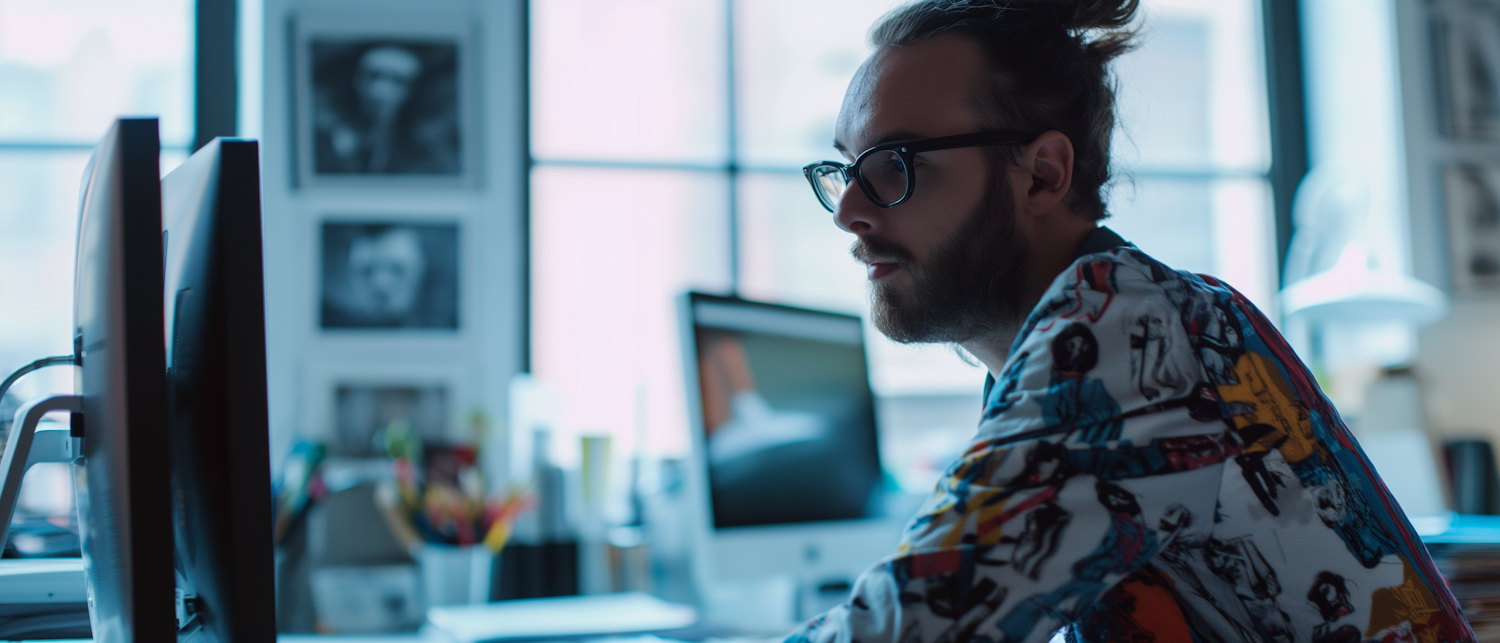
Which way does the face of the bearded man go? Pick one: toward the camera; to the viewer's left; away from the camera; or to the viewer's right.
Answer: to the viewer's left

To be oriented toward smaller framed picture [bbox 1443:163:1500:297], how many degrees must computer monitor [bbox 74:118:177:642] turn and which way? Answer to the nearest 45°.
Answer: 0° — it already faces it

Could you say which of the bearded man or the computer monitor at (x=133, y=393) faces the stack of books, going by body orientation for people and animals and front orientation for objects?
the computer monitor

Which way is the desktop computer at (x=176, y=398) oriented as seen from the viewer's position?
to the viewer's right

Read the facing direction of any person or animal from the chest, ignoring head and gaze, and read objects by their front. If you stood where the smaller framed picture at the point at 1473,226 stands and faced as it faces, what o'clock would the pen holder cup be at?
The pen holder cup is roughly at 1 o'clock from the smaller framed picture.

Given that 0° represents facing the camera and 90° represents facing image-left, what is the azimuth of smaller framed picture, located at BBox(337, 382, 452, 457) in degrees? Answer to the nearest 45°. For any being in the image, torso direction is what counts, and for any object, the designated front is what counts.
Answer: approximately 0°

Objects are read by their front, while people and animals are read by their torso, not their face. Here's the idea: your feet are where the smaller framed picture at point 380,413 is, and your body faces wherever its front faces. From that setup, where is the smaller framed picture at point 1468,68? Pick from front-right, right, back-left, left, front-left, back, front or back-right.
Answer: left

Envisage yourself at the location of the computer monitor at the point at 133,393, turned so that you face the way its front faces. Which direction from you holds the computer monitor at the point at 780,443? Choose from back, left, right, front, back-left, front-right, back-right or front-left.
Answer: front-left

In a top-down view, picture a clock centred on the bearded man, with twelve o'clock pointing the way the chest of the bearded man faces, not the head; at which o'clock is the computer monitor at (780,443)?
The computer monitor is roughly at 2 o'clock from the bearded man.

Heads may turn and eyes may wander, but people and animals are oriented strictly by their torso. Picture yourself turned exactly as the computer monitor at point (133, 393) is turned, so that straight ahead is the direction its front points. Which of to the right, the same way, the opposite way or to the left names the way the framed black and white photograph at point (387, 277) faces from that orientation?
to the right
